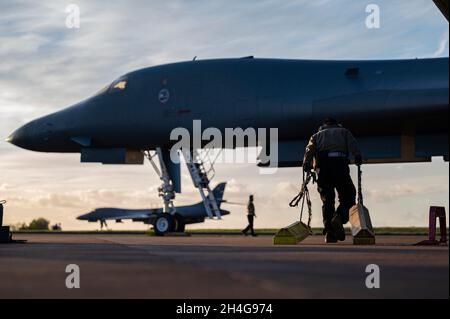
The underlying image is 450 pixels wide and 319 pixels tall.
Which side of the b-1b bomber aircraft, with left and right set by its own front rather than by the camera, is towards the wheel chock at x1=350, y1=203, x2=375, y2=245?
left

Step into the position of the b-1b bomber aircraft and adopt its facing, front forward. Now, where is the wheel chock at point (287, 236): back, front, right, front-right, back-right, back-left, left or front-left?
left

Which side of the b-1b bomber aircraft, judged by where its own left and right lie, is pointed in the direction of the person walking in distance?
right

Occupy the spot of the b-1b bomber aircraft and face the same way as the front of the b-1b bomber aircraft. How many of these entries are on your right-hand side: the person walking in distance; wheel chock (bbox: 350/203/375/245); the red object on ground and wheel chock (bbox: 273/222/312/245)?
1

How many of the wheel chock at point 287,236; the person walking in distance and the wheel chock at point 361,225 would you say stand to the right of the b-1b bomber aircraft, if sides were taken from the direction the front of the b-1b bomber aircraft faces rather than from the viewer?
1

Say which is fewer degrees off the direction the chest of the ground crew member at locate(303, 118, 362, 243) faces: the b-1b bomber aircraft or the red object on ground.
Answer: the b-1b bomber aircraft

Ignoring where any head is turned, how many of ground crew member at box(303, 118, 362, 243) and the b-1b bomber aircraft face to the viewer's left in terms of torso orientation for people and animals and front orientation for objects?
1

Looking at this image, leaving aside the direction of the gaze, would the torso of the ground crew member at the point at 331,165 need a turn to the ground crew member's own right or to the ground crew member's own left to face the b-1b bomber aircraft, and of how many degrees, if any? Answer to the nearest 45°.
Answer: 0° — they already face it

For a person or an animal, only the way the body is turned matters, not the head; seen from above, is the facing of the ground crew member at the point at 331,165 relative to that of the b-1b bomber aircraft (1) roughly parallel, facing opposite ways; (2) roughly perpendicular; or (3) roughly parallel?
roughly perpendicular

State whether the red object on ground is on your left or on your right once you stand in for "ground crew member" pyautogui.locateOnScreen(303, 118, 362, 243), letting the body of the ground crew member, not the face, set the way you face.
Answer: on your right

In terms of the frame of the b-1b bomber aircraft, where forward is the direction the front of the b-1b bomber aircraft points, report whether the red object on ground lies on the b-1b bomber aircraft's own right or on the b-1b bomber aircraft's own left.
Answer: on the b-1b bomber aircraft's own left

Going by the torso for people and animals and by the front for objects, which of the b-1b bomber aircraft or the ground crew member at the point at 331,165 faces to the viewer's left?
the b-1b bomber aircraft

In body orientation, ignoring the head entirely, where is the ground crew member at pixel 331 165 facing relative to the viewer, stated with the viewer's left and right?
facing away from the viewer

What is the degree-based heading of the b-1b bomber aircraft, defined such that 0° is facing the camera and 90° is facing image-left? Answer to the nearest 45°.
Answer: approximately 90°
